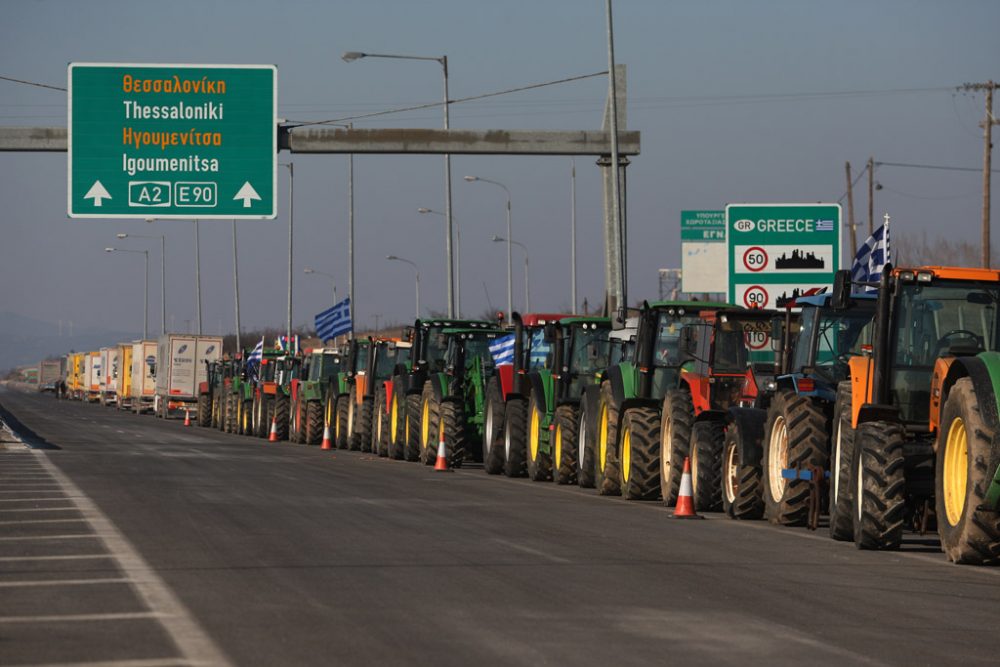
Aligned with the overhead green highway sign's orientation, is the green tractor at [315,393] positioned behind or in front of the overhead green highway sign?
behind

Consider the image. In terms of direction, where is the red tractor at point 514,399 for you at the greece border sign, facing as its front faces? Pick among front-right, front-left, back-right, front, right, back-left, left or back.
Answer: right

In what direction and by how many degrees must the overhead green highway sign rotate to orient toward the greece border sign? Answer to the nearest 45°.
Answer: approximately 45° to its left

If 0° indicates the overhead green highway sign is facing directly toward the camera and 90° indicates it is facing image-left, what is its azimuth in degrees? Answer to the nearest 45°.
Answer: approximately 0°

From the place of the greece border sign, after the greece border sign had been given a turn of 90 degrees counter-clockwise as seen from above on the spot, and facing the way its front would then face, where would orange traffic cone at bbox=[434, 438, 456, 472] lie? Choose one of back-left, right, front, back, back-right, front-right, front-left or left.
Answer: back

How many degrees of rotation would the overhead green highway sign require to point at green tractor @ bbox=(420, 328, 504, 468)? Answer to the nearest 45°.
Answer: approximately 90° to its left

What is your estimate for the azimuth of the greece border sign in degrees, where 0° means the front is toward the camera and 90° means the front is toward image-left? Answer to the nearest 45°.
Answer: approximately 0°

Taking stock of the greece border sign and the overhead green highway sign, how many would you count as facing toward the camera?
2

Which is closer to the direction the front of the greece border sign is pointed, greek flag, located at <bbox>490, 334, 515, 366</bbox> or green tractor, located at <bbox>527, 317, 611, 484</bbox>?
the green tractor

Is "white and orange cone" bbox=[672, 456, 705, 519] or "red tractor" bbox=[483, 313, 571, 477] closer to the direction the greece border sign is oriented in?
the white and orange cone
